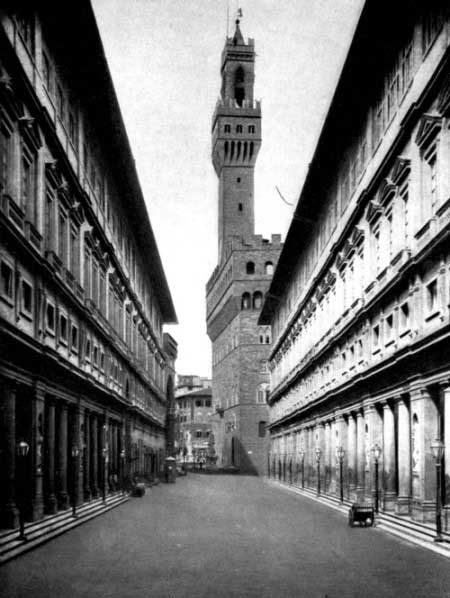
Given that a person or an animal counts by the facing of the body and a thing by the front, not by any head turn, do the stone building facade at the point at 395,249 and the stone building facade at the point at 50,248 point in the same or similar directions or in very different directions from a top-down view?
very different directions

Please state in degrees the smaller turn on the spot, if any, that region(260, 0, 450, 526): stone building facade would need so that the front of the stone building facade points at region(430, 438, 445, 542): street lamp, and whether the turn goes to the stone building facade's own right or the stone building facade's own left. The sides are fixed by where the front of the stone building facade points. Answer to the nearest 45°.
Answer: approximately 90° to the stone building facade's own left

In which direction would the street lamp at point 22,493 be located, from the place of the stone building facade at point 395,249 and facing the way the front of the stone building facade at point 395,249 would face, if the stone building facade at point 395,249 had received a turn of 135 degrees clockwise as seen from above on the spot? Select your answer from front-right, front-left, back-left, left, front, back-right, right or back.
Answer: back

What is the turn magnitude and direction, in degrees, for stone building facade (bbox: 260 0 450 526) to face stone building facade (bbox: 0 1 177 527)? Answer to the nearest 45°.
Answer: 0° — it already faces it

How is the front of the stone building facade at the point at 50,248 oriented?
to the viewer's right

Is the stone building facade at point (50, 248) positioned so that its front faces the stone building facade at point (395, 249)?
yes

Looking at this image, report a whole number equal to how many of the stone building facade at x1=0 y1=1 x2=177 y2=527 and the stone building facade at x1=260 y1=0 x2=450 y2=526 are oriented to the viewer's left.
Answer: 1

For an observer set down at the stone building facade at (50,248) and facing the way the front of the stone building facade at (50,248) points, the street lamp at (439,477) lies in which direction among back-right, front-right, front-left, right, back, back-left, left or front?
front-right

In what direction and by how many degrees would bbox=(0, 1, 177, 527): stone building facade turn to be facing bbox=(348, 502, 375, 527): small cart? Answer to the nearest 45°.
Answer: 0° — it already faces it

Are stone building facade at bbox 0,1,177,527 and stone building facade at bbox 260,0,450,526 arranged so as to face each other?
yes

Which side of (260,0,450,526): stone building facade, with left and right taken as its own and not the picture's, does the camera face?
left

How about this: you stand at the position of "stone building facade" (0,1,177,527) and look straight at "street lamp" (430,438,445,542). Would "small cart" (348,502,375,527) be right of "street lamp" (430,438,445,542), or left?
left
